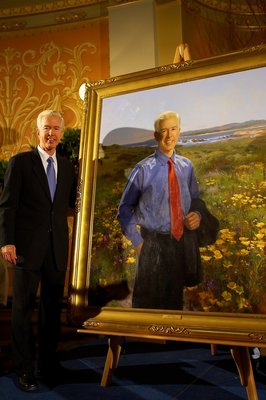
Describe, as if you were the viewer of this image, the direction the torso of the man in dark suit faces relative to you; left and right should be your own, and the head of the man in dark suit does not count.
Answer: facing the viewer and to the right of the viewer

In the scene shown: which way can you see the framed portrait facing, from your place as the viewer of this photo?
facing the viewer and to the left of the viewer

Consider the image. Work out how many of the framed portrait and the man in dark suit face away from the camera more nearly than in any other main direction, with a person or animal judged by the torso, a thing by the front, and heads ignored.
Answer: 0

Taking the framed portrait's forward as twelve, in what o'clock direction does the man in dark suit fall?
The man in dark suit is roughly at 2 o'clock from the framed portrait.
